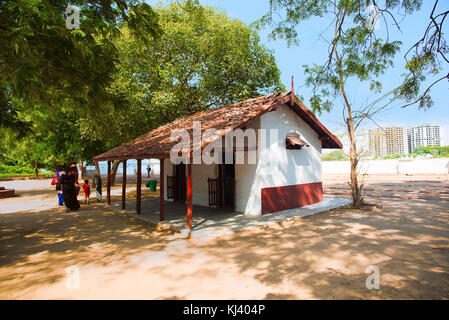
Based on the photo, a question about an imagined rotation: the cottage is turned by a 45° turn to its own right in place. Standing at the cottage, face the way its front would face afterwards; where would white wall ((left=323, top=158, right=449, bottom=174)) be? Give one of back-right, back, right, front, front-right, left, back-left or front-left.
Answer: back-right

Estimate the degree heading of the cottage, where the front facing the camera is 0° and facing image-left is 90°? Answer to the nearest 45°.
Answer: approximately 45°
